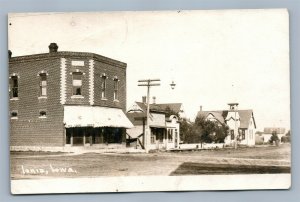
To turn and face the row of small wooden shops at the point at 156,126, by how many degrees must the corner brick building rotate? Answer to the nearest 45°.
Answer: approximately 45° to its left

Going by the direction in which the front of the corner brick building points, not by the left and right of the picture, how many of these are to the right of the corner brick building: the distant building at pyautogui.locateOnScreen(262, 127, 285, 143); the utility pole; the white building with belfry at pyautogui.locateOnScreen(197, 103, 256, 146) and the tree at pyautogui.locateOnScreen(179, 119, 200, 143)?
0

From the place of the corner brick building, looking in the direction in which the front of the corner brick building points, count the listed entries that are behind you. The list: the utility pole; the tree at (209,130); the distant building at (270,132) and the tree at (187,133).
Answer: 0

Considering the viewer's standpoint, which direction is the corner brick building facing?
facing the viewer and to the right of the viewer

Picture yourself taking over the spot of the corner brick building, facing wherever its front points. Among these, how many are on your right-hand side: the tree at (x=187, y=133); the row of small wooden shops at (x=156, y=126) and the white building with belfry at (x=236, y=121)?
0

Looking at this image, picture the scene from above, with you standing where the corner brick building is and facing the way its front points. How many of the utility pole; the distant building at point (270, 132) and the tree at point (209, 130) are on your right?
0

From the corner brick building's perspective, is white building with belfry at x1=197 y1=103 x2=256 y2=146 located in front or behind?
in front

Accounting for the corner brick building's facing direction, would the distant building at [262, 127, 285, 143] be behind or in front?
behind

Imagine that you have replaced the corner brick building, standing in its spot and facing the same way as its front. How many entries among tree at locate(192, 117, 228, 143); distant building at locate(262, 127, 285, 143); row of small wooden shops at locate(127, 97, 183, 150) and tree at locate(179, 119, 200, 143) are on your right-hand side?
0

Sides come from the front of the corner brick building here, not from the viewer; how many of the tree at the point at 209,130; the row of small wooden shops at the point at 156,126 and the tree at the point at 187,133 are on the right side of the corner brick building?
0
